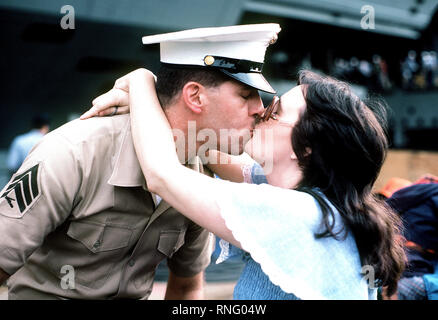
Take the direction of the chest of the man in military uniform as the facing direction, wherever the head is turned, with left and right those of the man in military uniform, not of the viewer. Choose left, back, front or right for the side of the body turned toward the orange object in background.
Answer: left

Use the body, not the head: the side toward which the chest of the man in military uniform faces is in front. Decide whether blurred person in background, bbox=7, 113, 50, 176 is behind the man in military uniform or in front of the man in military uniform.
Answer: behind

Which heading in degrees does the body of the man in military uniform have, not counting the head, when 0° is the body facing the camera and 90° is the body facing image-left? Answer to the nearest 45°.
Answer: approximately 315°

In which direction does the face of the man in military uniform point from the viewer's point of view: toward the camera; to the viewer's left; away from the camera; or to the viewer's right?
to the viewer's right

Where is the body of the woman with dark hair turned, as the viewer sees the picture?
to the viewer's left

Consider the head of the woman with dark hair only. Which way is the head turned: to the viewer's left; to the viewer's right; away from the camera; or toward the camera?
to the viewer's left
